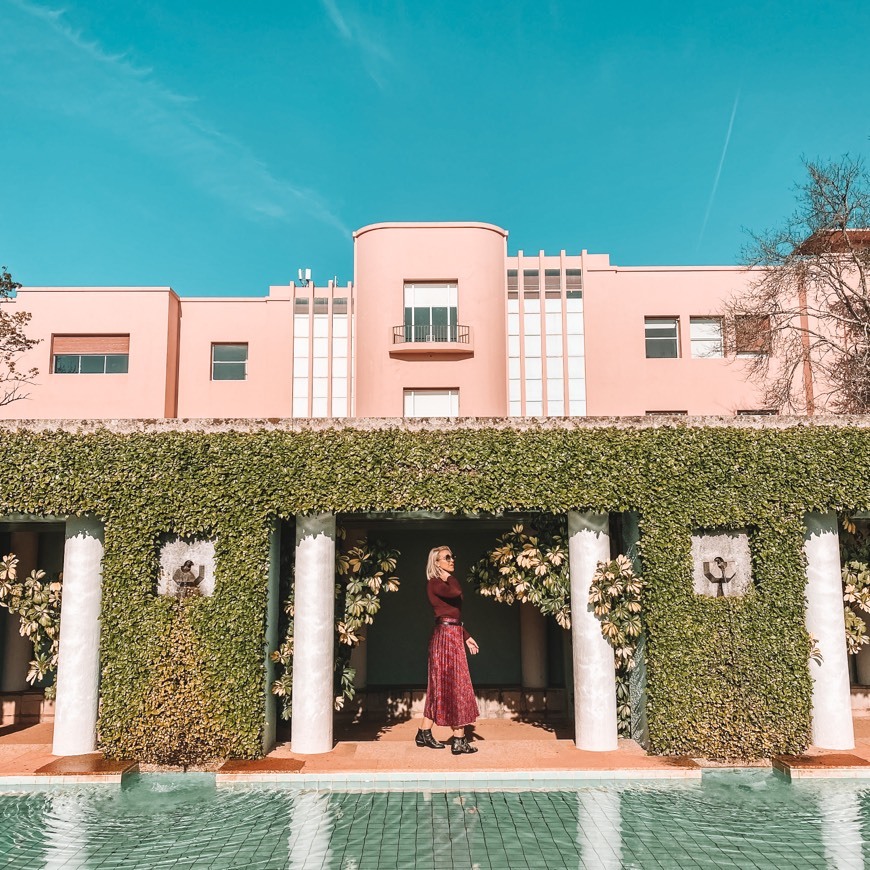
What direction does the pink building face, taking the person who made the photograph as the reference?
facing the viewer

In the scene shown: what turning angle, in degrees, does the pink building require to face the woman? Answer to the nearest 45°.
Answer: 0° — it already faces them

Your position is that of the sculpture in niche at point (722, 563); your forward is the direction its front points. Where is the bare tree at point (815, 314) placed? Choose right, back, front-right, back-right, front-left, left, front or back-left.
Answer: back

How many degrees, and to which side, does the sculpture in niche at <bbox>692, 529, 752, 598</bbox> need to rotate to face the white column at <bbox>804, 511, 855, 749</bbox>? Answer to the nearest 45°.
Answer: approximately 135° to its left

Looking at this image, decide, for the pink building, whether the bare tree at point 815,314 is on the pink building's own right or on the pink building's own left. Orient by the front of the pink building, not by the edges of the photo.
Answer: on the pink building's own left

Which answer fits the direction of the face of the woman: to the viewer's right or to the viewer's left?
to the viewer's right

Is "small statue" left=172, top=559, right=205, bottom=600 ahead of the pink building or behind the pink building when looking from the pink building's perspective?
ahead

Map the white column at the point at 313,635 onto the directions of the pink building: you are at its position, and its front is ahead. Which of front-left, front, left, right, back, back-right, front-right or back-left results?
front

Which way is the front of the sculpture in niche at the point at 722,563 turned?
toward the camera
